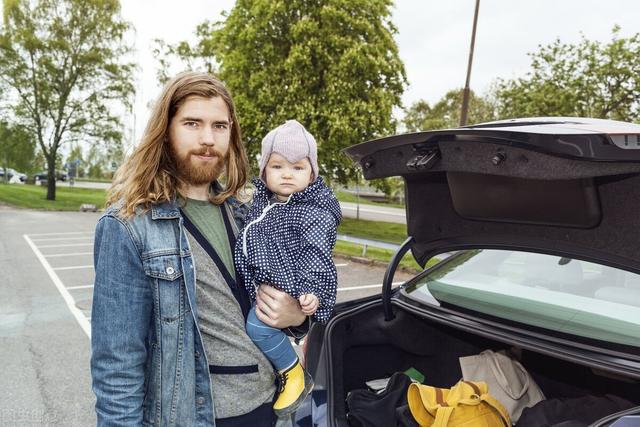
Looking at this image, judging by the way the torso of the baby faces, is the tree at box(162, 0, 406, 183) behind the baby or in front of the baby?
behind

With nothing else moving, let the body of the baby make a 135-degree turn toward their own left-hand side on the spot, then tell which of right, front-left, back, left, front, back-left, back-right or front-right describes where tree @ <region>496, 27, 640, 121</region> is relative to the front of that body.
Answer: front-left

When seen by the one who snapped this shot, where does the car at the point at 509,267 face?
facing away from the viewer and to the right of the viewer

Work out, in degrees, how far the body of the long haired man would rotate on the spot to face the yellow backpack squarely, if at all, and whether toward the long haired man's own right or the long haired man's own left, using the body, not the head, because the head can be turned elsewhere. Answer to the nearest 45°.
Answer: approximately 45° to the long haired man's own left

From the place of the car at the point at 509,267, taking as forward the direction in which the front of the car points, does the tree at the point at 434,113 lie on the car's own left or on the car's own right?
on the car's own left

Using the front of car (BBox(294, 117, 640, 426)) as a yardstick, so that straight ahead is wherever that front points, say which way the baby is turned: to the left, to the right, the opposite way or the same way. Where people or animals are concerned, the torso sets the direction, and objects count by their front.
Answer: the opposite way

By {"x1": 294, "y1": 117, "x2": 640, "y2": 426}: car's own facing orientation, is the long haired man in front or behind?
behind

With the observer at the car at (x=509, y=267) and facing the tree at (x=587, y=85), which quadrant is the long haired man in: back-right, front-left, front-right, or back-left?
back-left

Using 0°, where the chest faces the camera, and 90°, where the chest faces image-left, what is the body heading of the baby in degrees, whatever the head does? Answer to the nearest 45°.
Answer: approximately 45°

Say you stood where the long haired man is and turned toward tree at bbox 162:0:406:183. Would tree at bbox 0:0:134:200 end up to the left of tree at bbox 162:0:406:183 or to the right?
left
